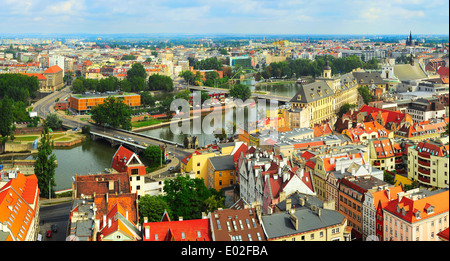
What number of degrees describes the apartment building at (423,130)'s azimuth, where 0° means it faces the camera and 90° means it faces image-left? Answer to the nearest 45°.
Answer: approximately 0°

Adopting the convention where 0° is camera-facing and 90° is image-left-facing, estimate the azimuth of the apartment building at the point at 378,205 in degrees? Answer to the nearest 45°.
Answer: approximately 45°

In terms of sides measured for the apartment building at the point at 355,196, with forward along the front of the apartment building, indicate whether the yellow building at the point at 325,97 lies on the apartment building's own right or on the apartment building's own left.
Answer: on the apartment building's own right

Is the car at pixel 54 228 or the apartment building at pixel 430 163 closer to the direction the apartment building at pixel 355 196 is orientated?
the car

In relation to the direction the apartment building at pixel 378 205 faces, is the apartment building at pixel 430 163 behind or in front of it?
behind

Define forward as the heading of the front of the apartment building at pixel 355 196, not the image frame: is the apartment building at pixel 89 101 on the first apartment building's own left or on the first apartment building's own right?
on the first apartment building's own right

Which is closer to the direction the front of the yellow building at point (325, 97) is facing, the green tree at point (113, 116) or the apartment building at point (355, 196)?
the apartment building

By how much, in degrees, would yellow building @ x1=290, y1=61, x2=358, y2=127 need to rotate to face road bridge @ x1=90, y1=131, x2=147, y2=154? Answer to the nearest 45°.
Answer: approximately 90° to its right

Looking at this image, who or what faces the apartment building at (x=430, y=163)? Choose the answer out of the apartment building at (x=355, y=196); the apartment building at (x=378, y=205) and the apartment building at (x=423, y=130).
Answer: the apartment building at (x=423, y=130)

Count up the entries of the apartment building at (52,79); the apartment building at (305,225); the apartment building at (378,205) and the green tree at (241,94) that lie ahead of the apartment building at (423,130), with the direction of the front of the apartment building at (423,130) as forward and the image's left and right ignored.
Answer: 2

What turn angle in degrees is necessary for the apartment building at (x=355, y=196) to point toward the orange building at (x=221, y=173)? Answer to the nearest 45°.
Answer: approximately 90° to its right
